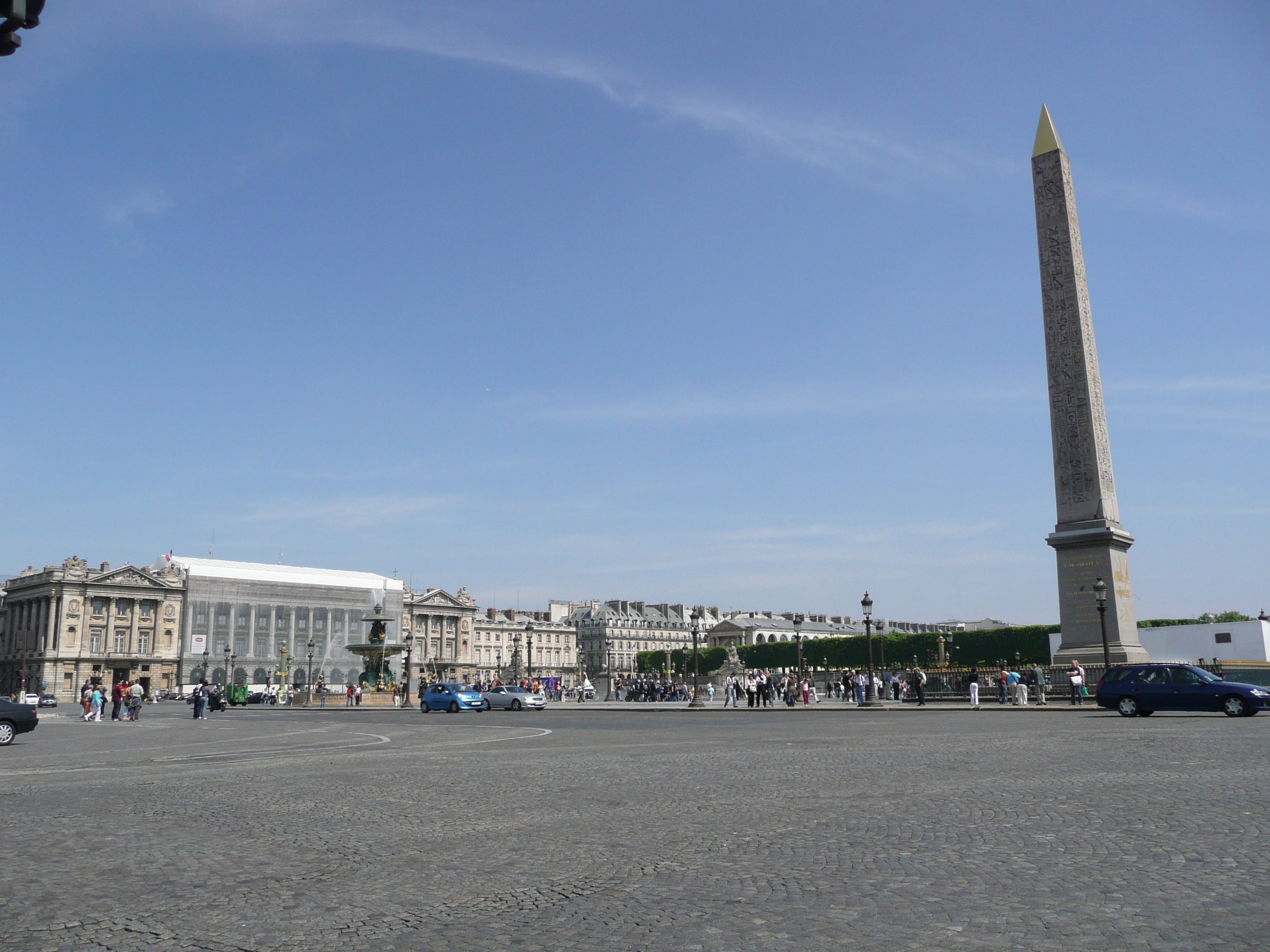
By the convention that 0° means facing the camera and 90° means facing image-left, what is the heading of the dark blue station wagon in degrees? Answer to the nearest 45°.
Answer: approximately 270°

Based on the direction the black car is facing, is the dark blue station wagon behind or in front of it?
behind

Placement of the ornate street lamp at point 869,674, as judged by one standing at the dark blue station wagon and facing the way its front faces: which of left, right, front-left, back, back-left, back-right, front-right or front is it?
back-left

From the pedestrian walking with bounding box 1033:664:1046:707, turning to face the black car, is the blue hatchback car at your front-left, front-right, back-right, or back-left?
front-right

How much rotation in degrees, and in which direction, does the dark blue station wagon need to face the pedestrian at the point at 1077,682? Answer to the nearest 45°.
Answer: approximately 90° to its left

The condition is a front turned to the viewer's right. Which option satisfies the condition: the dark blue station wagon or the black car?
the dark blue station wagon

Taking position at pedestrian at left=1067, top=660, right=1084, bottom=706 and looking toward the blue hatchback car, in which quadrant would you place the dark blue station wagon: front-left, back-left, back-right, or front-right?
back-left

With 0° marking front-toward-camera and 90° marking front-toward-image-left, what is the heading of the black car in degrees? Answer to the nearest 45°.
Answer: approximately 90°

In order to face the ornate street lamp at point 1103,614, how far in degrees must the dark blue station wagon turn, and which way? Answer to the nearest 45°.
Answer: approximately 90° to its left

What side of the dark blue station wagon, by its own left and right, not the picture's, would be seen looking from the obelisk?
left

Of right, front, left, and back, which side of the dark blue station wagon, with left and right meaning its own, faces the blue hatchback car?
back

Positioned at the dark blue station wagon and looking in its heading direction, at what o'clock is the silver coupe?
The silver coupe is roughly at 7 o'clock from the dark blue station wagon.

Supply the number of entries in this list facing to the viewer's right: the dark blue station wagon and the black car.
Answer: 1
